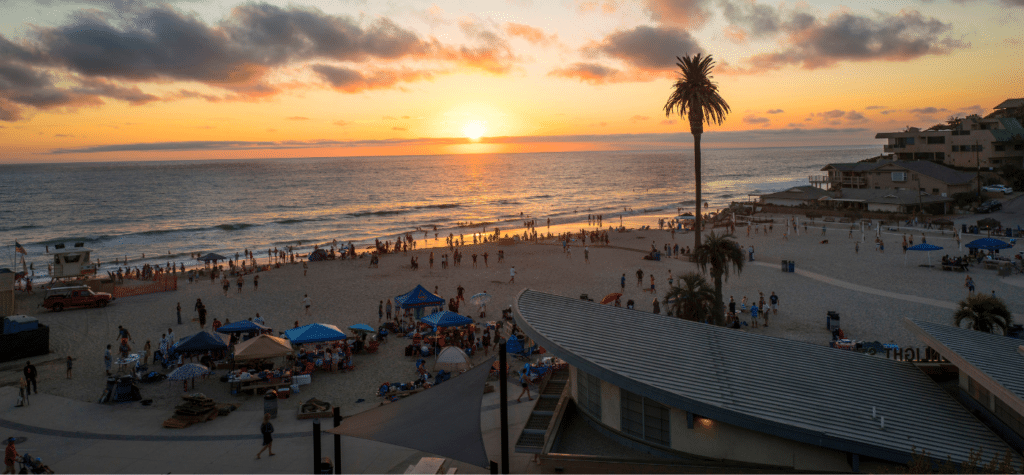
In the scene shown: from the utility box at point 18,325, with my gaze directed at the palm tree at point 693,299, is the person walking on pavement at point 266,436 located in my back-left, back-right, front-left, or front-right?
front-right

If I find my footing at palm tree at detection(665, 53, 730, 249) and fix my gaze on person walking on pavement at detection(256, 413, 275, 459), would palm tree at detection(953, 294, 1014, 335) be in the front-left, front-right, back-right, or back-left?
front-left

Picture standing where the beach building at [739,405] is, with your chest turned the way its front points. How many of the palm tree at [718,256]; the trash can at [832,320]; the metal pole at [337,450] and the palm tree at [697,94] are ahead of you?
1

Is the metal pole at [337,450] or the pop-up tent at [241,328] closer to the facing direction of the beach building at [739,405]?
the metal pole

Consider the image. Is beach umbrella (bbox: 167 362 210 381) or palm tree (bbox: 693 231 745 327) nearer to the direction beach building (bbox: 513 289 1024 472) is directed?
the beach umbrella

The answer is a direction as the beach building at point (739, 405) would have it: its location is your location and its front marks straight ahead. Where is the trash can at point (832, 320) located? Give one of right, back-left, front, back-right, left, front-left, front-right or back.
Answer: back-right

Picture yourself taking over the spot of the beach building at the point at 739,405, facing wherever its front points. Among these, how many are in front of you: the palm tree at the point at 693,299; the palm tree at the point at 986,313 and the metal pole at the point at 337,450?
1

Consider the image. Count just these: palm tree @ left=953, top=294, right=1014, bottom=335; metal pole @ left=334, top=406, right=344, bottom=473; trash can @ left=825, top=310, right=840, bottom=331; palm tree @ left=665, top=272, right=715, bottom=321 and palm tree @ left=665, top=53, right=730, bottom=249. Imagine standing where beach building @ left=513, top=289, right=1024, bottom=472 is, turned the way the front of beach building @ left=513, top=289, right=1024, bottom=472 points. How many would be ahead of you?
1

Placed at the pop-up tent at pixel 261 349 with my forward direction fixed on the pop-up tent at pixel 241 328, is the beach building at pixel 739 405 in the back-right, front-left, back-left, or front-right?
back-right

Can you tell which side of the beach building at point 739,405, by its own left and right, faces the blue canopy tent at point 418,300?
right

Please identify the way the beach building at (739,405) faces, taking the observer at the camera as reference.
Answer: facing the viewer and to the left of the viewer

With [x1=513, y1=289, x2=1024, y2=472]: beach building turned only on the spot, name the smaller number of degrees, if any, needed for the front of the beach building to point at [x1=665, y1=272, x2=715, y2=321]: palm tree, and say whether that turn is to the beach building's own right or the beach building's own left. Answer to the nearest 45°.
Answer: approximately 135° to the beach building's own right

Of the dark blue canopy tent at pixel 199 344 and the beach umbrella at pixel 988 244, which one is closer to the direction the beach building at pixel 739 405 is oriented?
the dark blue canopy tent
